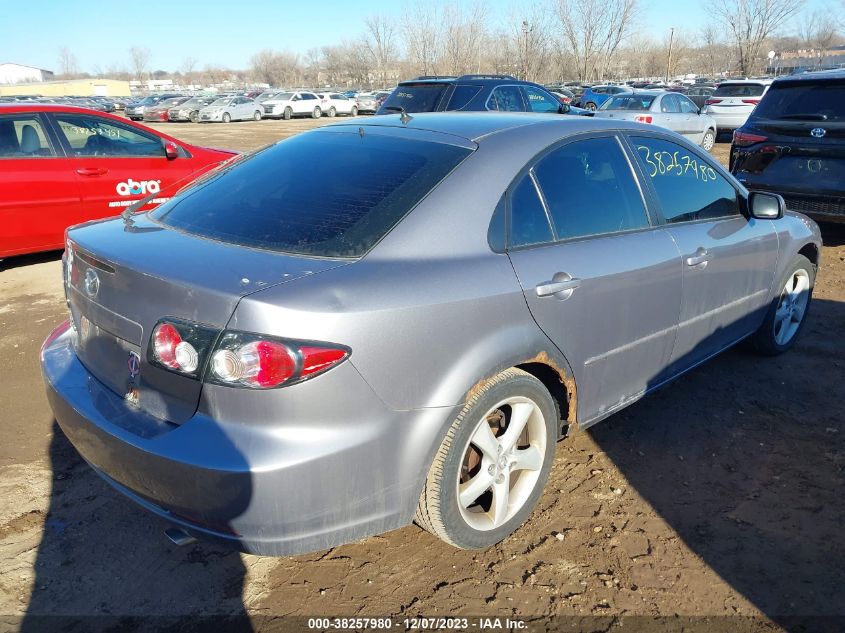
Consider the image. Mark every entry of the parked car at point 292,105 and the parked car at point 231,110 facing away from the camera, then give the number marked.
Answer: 0

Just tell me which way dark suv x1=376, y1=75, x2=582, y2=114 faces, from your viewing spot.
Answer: facing away from the viewer and to the right of the viewer

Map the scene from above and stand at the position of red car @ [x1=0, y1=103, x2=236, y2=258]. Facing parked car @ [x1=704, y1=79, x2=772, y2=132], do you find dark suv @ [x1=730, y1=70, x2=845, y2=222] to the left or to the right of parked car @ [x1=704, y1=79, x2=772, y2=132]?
right

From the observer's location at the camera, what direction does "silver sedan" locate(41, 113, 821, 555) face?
facing away from the viewer and to the right of the viewer

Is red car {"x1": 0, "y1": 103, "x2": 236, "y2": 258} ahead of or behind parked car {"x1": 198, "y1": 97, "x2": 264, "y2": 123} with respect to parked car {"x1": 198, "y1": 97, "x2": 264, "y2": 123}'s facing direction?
ahead

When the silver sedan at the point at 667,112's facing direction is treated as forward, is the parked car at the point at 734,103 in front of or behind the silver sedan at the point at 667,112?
in front

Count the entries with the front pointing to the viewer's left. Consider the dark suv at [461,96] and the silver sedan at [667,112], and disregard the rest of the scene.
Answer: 0

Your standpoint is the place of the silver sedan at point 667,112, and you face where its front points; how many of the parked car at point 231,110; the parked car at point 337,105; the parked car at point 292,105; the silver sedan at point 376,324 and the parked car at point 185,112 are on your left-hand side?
4

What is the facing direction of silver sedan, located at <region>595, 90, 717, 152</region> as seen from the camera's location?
facing away from the viewer and to the right of the viewer
